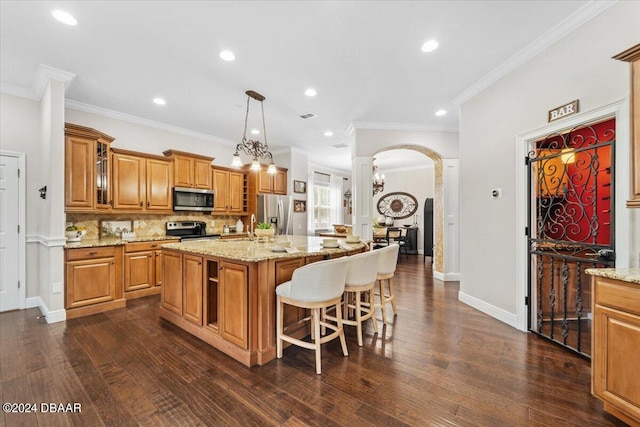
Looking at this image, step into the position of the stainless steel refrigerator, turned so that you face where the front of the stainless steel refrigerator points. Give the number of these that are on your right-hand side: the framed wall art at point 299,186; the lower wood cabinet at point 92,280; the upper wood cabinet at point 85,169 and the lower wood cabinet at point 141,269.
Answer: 3

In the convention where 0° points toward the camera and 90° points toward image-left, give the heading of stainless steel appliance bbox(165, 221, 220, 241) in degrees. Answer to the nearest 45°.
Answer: approximately 315°
